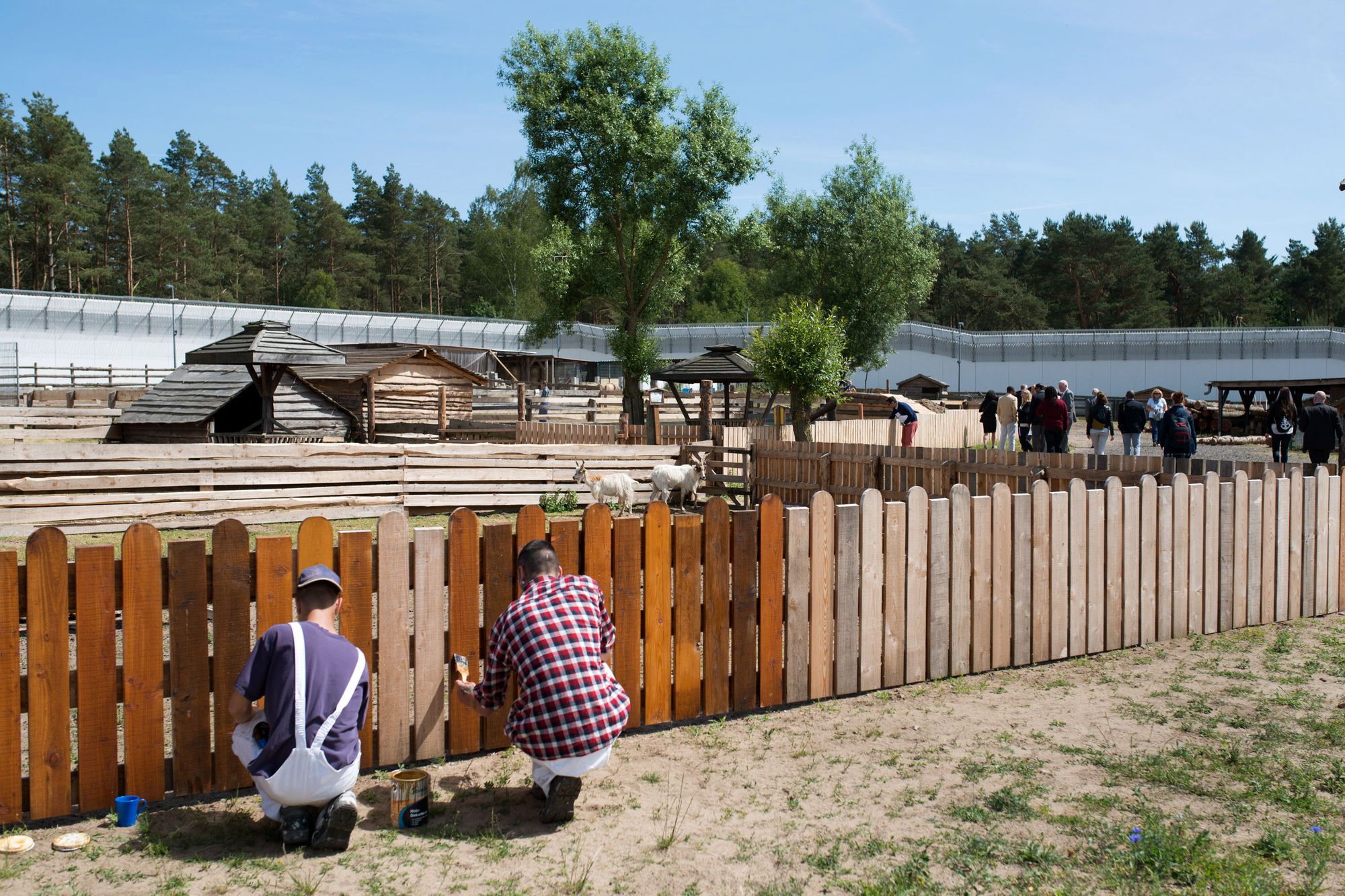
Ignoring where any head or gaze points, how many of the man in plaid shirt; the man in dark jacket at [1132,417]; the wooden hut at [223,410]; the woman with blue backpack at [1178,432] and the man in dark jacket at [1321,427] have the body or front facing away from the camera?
4

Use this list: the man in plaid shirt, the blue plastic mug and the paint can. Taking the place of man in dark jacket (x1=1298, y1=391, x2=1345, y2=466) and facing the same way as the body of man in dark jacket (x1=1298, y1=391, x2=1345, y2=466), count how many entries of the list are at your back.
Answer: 3

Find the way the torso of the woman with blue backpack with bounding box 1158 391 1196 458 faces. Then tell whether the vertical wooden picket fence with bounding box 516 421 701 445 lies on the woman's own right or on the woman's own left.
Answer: on the woman's own left

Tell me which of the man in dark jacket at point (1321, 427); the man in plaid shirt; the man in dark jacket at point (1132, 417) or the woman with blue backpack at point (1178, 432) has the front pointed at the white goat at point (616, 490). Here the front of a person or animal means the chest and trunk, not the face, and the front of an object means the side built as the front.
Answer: the man in plaid shirt

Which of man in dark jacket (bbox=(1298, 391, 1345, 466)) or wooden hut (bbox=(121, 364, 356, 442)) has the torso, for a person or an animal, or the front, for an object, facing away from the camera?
the man in dark jacket

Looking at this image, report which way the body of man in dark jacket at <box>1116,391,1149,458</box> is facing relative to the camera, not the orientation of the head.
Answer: away from the camera

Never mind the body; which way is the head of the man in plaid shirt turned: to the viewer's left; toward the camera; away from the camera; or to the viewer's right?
away from the camera

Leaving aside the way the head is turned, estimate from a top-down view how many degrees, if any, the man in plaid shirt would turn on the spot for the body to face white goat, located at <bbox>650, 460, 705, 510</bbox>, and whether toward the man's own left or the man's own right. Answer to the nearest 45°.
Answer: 0° — they already face it

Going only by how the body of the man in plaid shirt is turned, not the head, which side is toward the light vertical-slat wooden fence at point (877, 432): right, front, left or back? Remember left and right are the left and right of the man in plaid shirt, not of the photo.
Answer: front

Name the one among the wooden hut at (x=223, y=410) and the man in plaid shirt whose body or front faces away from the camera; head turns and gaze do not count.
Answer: the man in plaid shirt

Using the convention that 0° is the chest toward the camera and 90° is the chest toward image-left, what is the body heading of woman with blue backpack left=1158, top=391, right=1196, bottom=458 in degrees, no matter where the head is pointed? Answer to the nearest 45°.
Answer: approximately 180°
